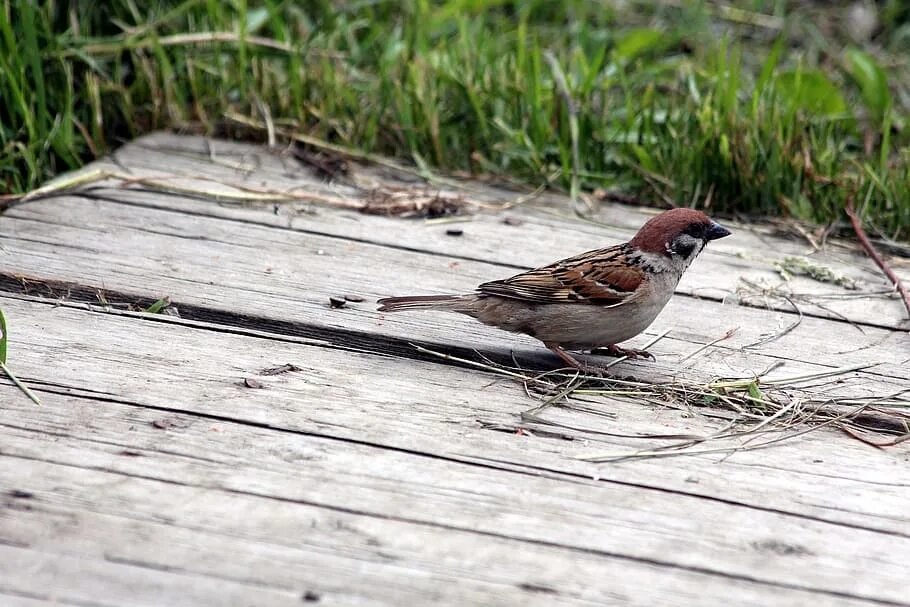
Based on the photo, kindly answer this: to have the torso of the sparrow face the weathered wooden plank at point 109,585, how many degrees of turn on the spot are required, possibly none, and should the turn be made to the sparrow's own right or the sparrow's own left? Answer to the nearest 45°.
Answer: approximately 135° to the sparrow's own right

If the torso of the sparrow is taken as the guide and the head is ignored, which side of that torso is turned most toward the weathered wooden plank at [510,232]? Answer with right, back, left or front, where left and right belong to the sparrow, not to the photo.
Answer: left

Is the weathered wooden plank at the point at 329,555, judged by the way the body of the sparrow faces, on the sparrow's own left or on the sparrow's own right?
on the sparrow's own right

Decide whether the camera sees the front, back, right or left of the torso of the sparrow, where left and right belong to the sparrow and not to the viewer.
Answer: right

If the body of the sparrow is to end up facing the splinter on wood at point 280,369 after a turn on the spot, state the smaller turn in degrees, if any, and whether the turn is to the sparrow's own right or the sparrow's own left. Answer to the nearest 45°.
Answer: approximately 135° to the sparrow's own right

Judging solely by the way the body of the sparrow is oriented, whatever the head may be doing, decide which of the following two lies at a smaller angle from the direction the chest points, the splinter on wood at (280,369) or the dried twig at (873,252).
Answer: the dried twig

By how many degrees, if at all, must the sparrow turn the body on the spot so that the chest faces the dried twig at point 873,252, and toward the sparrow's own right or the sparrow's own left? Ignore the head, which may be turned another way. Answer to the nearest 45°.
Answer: approximately 45° to the sparrow's own left

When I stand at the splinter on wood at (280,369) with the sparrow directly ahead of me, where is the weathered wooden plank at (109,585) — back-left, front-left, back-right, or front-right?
back-right
